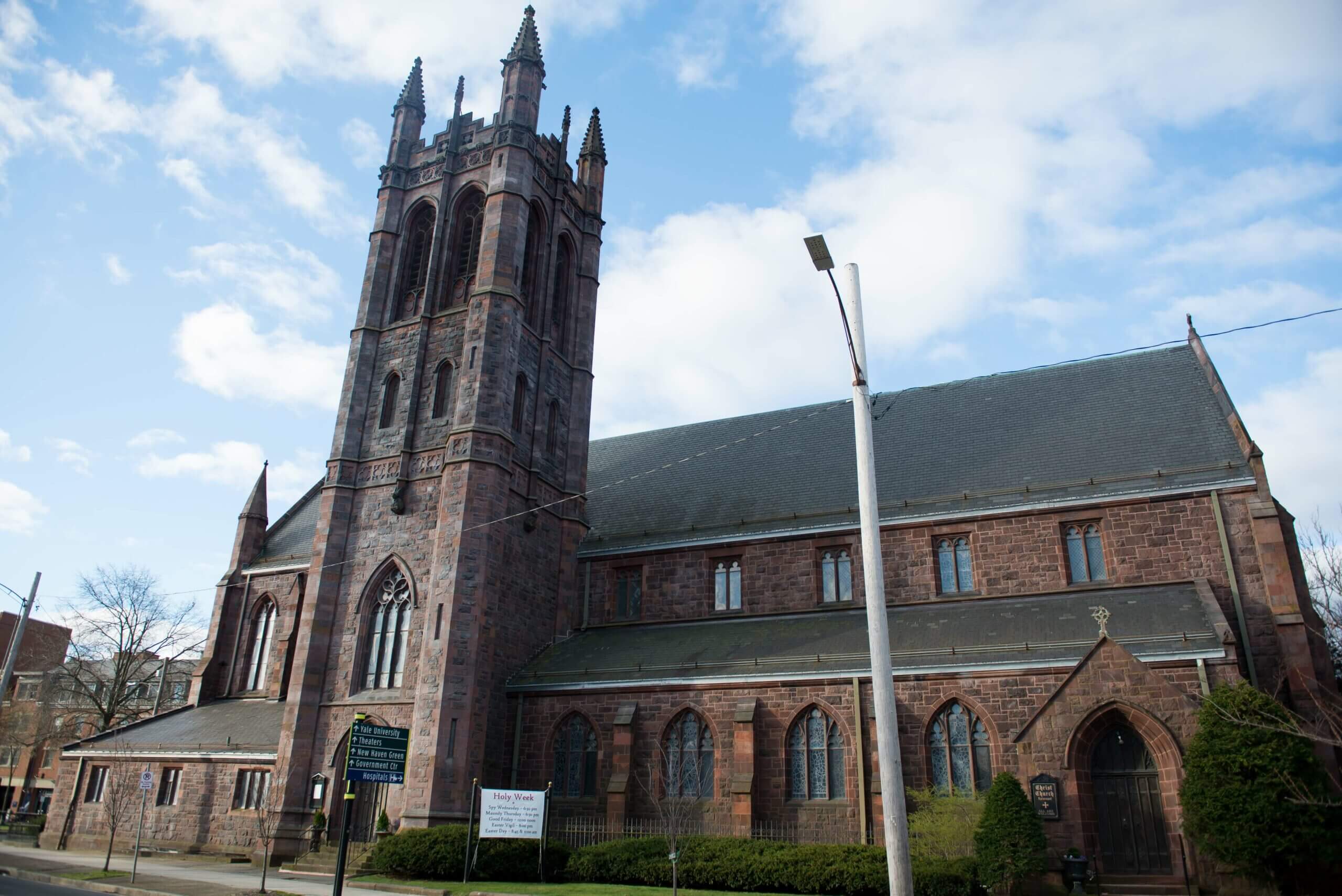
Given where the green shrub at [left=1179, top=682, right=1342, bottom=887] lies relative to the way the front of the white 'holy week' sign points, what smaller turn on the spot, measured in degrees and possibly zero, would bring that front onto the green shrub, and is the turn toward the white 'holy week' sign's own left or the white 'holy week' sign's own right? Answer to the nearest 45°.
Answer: approximately 45° to the white 'holy week' sign's own left

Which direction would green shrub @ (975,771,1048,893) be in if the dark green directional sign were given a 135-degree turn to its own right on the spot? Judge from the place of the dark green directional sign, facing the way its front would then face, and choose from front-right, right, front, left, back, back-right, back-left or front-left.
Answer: back-right

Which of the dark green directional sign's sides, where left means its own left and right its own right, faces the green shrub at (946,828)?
left

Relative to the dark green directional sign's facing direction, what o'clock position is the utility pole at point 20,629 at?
The utility pole is roughly at 5 o'clock from the dark green directional sign.

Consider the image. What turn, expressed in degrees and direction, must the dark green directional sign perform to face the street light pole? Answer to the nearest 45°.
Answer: approximately 45° to its left

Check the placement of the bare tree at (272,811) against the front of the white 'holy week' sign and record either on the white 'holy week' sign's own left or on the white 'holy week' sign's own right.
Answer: on the white 'holy week' sign's own right

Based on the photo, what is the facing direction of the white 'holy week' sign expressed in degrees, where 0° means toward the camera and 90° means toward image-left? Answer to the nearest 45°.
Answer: approximately 0°

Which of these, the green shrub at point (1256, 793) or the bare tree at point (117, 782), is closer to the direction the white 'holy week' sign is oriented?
the green shrub

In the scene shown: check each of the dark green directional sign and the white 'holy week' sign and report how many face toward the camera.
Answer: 2

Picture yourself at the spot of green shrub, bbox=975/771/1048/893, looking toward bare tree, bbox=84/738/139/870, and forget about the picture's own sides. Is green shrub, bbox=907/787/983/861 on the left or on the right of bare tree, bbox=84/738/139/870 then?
right

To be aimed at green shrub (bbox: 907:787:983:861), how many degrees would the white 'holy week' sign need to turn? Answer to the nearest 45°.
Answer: approximately 90° to its left
